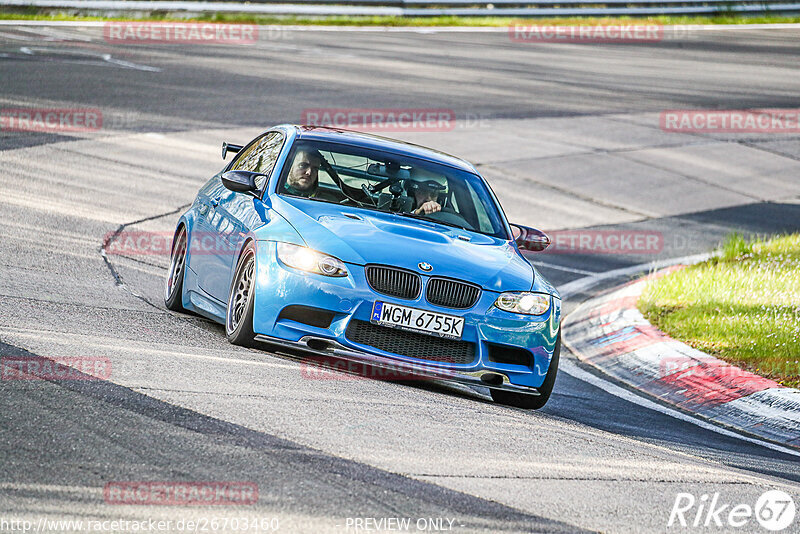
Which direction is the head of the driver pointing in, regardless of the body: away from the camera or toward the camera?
toward the camera

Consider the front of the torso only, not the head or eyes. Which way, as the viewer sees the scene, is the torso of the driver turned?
toward the camera
